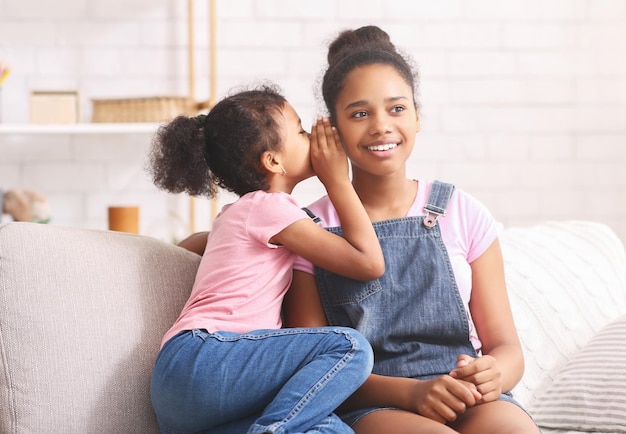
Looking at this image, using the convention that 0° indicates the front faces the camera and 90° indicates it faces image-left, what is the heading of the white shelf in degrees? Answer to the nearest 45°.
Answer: approximately 0°

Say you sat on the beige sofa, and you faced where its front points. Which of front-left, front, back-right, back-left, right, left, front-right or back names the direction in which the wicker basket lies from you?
back

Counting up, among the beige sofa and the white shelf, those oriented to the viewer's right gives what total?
0

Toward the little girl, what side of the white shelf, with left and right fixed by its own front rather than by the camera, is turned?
front

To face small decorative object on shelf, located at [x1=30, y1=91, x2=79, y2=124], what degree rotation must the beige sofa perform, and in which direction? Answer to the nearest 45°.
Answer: approximately 180°

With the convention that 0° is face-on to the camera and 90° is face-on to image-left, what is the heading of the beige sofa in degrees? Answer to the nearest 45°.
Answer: approximately 0°

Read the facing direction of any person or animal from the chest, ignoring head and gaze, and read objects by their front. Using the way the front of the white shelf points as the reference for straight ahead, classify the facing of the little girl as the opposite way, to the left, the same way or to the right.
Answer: to the left

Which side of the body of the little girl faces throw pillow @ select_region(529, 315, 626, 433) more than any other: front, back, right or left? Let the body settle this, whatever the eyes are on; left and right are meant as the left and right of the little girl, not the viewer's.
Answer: front

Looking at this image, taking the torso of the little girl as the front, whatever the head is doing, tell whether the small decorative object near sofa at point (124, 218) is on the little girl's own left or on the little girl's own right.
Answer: on the little girl's own left

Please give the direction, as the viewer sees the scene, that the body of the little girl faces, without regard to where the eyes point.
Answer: to the viewer's right

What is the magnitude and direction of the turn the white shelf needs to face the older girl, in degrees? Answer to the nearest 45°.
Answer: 0° — it already faces them

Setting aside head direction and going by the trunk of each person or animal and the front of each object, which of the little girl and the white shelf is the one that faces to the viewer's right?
the little girl
